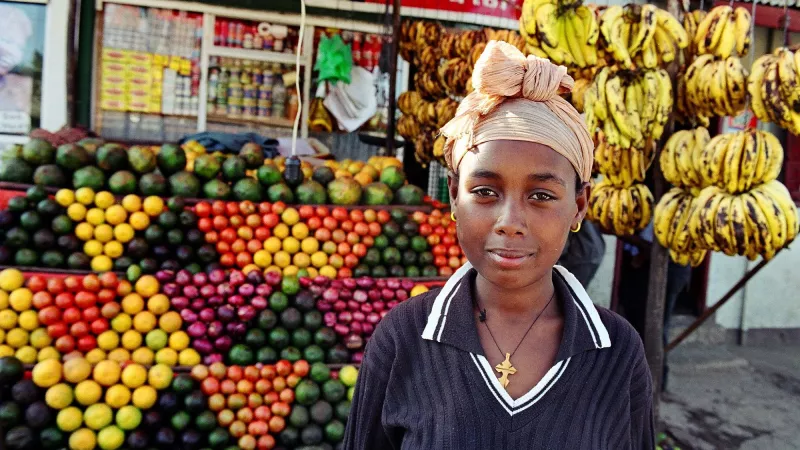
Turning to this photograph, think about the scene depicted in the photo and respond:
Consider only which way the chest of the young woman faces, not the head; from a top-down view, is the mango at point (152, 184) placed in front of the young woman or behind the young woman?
behind

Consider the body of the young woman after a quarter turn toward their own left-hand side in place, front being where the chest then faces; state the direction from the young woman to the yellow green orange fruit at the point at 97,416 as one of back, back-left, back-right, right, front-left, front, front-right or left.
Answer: back-left

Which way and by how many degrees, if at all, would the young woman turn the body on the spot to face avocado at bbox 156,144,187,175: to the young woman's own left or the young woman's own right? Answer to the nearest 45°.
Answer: approximately 135° to the young woman's own right

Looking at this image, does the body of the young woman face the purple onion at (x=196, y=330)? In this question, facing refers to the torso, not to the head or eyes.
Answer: no

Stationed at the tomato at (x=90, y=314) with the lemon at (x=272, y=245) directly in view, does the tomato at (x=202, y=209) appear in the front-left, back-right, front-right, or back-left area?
front-left

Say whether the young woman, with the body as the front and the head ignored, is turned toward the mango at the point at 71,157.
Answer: no

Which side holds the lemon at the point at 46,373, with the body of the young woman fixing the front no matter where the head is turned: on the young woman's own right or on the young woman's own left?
on the young woman's own right

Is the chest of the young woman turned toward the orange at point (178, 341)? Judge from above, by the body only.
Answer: no

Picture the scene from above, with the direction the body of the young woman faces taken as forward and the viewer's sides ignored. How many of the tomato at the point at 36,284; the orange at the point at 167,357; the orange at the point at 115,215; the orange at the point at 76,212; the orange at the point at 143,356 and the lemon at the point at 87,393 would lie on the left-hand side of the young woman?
0

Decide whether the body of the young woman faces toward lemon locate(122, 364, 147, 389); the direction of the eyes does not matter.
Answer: no

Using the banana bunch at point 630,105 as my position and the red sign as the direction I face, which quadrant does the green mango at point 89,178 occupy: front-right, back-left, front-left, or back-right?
front-left

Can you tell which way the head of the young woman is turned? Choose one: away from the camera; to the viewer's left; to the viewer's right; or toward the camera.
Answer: toward the camera

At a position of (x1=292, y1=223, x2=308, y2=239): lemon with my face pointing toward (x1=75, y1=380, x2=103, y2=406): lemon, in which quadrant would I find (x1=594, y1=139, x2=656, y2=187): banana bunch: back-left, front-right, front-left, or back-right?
back-left

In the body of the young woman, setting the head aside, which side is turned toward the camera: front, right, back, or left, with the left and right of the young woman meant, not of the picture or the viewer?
front

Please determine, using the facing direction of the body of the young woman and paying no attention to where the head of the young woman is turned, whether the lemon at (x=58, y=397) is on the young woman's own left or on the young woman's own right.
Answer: on the young woman's own right

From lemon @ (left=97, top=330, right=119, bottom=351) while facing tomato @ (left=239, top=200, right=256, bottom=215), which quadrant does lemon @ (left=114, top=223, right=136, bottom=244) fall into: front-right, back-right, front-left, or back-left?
front-left

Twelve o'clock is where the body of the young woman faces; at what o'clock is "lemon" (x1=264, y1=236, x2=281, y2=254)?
The lemon is roughly at 5 o'clock from the young woman.
